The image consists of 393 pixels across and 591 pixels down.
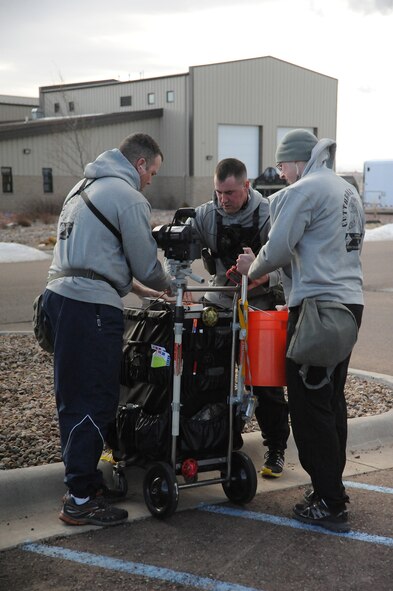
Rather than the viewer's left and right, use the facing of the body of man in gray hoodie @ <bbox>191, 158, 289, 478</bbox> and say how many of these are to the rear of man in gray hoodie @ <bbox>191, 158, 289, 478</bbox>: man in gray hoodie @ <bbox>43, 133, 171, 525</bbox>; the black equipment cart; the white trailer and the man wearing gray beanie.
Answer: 1

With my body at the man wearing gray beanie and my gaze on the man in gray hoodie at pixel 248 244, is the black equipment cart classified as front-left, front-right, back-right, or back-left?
front-left

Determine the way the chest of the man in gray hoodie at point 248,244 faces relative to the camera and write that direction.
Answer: toward the camera

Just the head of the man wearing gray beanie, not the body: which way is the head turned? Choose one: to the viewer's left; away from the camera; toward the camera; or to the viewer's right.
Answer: to the viewer's left

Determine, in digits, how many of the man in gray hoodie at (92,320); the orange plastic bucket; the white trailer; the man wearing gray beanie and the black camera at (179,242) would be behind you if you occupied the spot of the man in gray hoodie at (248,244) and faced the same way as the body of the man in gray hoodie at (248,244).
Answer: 1

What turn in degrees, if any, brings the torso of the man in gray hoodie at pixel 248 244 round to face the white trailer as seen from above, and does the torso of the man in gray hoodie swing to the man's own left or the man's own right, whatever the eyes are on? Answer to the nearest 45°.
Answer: approximately 180°

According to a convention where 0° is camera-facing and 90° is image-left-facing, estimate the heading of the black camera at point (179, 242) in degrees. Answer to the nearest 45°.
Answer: approximately 45°

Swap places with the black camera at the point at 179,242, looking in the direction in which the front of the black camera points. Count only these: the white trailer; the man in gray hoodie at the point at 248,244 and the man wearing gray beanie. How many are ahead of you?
0

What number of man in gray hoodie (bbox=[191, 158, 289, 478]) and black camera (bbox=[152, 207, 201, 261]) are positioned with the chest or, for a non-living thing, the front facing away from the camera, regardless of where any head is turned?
0

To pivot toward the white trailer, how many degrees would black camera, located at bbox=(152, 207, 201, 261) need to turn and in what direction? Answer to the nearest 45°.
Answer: approximately 135° to its right

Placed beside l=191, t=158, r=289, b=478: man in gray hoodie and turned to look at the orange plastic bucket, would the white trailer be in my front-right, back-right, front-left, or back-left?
back-left

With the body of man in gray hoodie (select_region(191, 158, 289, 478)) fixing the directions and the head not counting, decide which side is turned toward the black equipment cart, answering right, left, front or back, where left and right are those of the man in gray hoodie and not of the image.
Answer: front

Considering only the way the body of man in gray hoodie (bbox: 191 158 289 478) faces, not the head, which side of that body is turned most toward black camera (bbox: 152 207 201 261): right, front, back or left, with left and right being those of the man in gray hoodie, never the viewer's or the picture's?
front

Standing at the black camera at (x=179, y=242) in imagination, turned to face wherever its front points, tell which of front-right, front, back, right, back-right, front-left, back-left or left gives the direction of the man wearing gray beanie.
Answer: back-left

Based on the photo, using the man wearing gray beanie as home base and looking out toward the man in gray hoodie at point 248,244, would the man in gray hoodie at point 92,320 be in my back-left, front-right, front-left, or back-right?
front-left
